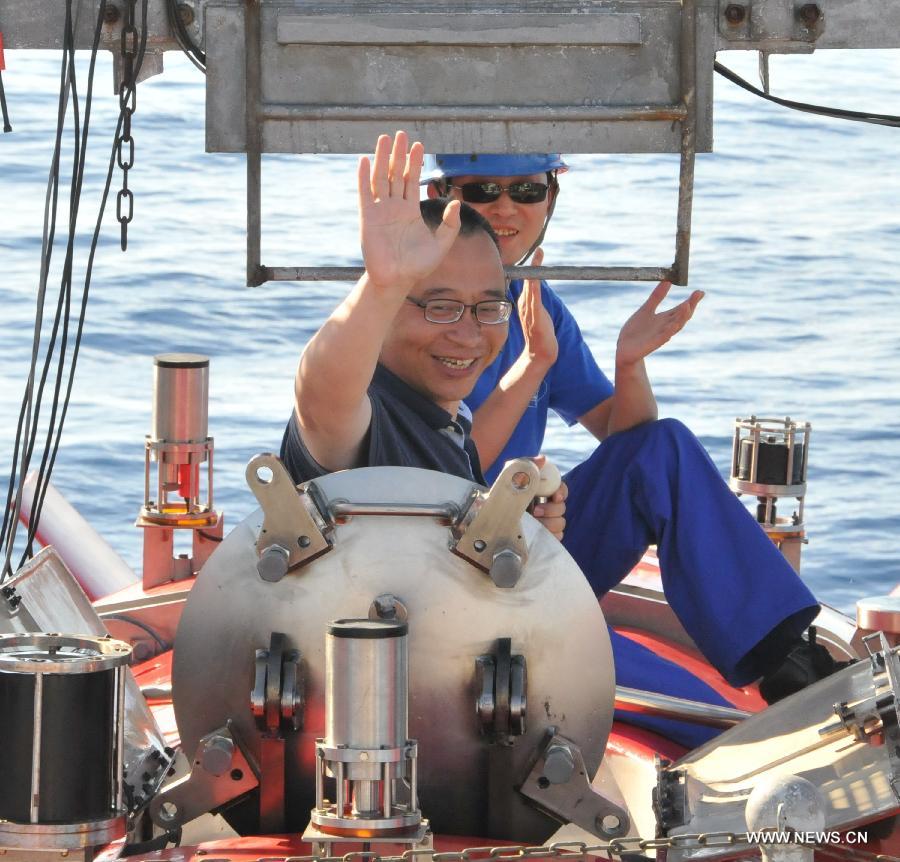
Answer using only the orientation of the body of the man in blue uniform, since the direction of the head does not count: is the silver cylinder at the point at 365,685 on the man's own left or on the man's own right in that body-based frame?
on the man's own right

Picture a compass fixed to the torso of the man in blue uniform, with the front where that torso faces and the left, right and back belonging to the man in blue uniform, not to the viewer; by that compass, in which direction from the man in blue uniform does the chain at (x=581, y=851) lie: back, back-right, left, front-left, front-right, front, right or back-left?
front-right

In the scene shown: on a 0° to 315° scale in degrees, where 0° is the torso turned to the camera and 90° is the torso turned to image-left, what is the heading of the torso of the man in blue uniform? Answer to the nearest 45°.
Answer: approximately 315°

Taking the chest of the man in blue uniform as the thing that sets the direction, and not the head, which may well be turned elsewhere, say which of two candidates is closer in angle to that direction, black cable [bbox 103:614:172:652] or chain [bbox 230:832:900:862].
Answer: the chain

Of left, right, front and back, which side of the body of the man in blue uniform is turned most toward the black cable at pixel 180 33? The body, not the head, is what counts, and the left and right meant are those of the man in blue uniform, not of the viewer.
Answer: right

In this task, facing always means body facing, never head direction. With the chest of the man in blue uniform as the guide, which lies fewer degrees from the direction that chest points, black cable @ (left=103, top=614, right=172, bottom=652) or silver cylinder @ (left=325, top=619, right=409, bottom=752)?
the silver cylinder
